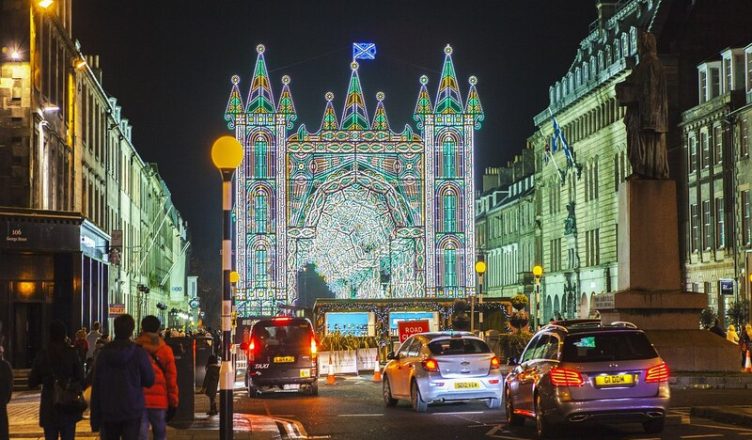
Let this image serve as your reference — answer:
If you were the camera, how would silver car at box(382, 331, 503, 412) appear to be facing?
facing away from the viewer and to the left of the viewer

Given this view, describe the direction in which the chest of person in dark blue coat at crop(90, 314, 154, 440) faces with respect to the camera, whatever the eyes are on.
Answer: away from the camera

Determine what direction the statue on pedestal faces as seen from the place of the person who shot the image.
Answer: facing to the left of the viewer

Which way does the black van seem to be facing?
away from the camera

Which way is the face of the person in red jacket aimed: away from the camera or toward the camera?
away from the camera

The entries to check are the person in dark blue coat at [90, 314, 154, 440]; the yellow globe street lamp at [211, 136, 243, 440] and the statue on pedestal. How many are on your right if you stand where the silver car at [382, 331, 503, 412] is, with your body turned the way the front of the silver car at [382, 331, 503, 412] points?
1

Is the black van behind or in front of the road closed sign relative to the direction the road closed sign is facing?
in front

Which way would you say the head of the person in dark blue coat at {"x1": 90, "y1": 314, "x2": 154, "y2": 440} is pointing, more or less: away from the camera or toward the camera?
away from the camera

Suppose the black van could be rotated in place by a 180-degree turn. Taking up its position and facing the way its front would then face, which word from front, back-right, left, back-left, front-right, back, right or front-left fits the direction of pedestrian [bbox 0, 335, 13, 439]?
front

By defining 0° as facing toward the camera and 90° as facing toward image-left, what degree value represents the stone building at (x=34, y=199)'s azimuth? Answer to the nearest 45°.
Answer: approximately 270°

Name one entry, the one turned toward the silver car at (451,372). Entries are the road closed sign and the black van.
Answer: the road closed sign

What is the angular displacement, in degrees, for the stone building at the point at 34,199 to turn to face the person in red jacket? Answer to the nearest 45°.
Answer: approximately 90° to its right
